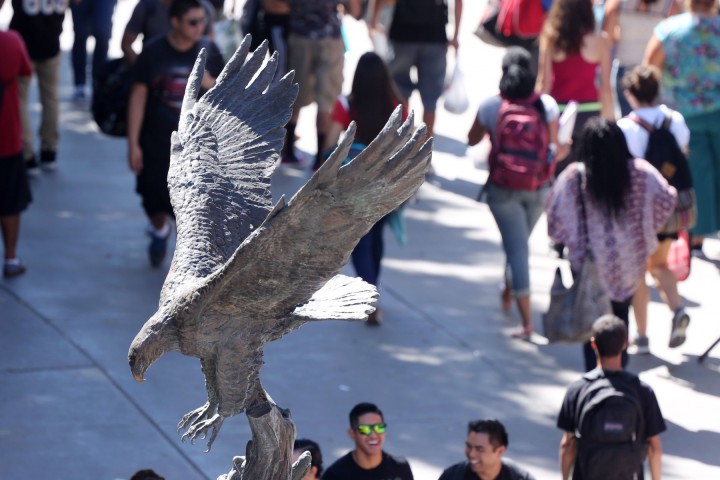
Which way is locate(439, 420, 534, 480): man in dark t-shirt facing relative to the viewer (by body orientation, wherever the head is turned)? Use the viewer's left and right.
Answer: facing the viewer and to the left of the viewer

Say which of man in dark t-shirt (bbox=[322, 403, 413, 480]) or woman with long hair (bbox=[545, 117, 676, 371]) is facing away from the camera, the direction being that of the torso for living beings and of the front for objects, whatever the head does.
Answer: the woman with long hair

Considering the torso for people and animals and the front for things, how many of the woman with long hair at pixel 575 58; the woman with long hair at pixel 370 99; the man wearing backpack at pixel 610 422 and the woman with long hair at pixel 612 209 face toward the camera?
0

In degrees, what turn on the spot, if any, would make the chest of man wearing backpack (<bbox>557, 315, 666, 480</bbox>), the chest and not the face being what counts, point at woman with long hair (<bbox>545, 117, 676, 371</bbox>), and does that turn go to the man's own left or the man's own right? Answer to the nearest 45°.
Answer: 0° — they already face them

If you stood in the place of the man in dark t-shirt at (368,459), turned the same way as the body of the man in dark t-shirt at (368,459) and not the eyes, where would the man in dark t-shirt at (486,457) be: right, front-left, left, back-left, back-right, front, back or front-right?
left

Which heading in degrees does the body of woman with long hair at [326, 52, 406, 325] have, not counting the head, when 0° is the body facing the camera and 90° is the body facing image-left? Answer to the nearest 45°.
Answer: approximately 180°

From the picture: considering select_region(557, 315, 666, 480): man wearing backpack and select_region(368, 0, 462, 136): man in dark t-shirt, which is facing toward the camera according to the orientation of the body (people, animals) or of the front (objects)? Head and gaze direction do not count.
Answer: the man in dark t-shirt

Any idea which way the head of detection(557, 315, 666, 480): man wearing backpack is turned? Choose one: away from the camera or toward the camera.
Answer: away from the camera

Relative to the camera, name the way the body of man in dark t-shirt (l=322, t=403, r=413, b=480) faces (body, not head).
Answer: toward the camera

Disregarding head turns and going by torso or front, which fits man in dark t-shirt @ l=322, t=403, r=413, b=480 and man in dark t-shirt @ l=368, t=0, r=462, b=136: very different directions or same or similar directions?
same or similar directions

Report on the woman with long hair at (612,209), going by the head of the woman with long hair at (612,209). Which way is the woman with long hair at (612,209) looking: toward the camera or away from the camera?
away from the camera

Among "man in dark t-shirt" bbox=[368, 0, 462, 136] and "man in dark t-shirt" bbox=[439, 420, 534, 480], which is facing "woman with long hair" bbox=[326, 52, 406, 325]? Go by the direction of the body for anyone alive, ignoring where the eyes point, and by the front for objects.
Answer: "man in dark t-shirt" bbox=[368, 0, 462, 136]
